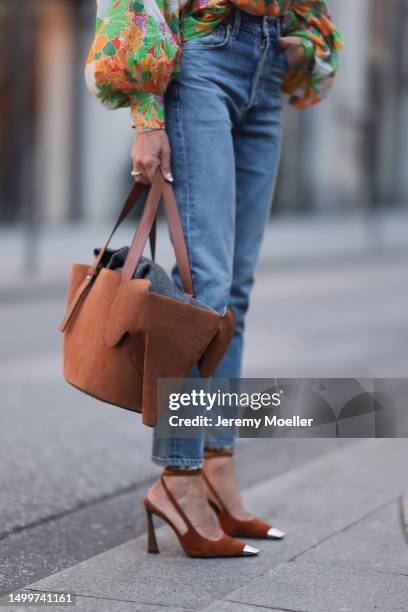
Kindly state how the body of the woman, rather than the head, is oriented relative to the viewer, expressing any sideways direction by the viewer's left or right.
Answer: facing the viewer and to the right of the viewer
